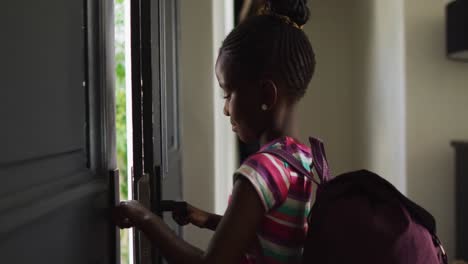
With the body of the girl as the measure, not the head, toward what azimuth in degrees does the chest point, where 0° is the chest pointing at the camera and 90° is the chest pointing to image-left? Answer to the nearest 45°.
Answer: approximately 90°

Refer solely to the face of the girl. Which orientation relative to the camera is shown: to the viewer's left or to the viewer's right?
to the viewer's left
